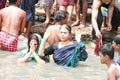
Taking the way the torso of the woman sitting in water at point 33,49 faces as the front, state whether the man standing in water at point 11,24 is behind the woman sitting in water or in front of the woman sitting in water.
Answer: behind

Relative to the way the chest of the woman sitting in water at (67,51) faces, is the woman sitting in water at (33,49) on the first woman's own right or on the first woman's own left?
on the first woman's own right

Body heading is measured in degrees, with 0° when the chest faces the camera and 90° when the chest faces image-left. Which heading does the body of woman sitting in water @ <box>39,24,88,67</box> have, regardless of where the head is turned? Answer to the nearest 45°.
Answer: approximately 0°

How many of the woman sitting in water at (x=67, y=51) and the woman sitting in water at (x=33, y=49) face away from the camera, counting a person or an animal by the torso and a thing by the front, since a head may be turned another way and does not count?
0

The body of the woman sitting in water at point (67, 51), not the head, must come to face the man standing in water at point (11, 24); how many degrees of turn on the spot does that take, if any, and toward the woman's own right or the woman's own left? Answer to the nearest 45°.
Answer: approximately 135° to the woman's own right
